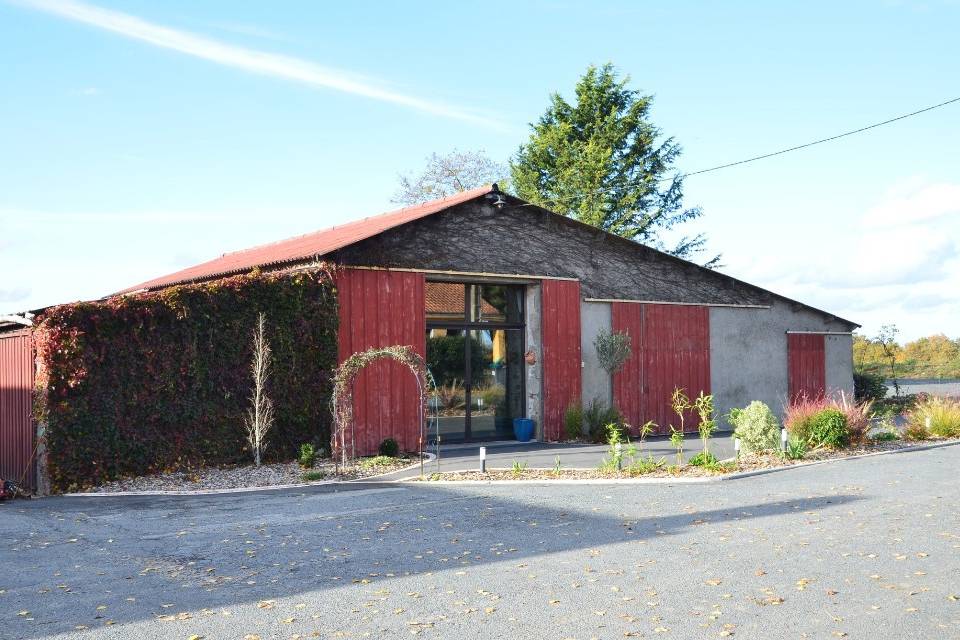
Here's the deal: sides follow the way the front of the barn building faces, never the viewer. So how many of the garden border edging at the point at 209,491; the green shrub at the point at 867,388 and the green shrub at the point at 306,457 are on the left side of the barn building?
1

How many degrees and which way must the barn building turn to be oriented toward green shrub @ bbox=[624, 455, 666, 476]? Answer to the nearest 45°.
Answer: approximately 45° to its right

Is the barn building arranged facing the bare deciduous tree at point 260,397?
no

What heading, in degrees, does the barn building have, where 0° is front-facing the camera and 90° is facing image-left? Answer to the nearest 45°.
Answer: approximately 315°

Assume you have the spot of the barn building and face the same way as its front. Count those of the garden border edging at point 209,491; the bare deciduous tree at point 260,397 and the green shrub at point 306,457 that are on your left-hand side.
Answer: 0

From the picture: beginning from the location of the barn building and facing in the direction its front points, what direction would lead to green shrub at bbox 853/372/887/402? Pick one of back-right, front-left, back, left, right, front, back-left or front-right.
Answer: left

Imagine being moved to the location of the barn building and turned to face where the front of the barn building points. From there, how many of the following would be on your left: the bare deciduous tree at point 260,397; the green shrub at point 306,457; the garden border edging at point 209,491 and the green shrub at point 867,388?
1

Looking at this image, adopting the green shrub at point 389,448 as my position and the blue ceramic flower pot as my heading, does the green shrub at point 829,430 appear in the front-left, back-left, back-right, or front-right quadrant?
front-right

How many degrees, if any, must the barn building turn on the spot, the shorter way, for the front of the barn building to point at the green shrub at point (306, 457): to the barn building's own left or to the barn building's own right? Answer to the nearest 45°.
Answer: approximately 90° to the barn building's own right

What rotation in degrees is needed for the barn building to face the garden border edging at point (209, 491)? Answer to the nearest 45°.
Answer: approximately 90° to its right

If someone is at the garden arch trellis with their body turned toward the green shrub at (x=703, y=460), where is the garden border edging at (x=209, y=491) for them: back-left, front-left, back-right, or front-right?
back-right
